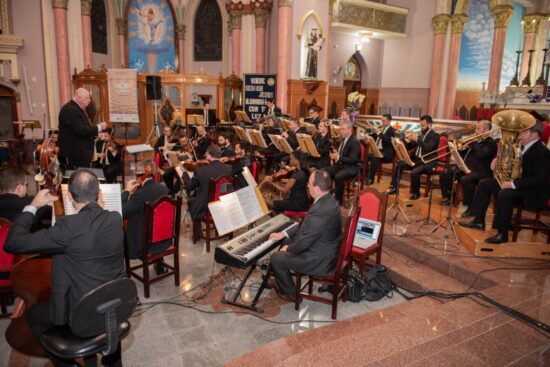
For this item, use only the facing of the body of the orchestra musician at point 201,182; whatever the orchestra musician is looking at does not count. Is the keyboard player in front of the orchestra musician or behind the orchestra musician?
behind

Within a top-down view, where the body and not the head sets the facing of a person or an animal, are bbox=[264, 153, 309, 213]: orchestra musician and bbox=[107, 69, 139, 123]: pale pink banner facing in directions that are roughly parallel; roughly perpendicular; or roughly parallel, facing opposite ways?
roughly perpendicular

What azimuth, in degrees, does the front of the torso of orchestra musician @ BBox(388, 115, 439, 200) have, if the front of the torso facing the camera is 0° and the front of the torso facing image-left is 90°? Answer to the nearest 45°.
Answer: approximately 45°

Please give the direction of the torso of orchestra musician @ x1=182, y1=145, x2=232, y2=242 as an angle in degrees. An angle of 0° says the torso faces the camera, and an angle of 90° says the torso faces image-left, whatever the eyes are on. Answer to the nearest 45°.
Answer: approximately 135°

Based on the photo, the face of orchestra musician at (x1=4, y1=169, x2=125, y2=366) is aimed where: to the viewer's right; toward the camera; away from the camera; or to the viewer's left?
away from the camera

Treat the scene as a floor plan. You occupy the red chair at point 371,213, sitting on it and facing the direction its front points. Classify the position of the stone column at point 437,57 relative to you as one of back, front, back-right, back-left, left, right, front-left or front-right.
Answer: back-right

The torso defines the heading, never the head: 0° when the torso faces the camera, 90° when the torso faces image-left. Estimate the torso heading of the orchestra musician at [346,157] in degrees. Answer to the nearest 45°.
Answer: approximately 45°

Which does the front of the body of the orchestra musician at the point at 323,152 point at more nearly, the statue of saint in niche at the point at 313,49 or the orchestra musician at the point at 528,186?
the statue of saint in niche

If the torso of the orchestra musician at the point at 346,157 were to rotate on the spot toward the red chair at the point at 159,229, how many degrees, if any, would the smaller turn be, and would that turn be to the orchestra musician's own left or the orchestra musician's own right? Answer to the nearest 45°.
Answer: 0° — they already face it

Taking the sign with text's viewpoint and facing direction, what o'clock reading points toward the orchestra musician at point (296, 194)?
The orchestra musician is roughly at 12 o'clock from the sign with text.
